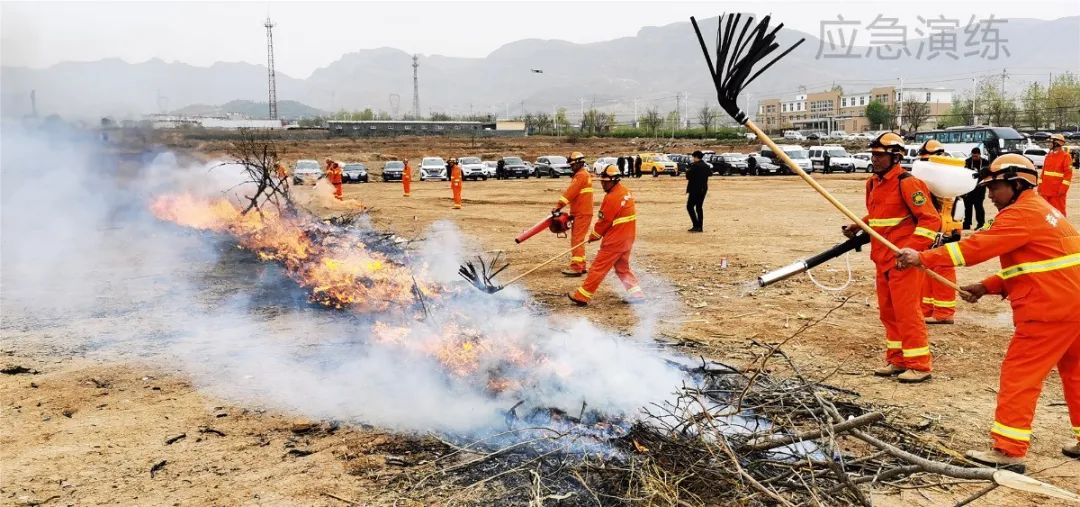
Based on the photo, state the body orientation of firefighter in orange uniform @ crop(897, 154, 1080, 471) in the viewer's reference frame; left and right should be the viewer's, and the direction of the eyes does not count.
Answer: facing to the left of the viewer

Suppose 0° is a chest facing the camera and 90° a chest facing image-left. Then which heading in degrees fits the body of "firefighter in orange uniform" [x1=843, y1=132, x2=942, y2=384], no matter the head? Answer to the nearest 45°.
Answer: approximately 45°

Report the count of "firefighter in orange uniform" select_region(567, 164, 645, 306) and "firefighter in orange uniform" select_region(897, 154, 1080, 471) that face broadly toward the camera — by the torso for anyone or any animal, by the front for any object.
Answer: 0

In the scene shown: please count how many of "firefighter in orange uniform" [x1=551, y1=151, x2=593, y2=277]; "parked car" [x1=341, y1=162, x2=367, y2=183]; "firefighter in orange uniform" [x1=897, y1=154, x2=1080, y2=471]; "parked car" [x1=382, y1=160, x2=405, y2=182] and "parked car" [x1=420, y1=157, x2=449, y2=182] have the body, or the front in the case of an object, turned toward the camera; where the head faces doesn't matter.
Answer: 3

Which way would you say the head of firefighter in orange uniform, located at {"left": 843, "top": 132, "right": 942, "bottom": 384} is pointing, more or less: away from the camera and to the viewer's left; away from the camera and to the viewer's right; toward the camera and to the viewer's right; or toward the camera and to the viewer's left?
toward the camera and to the viewer's left

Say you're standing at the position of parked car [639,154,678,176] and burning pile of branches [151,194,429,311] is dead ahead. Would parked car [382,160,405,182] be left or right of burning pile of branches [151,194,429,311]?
right

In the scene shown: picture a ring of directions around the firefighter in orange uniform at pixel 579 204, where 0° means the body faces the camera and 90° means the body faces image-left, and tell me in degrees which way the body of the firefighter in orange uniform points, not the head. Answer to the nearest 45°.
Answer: approximately 90°

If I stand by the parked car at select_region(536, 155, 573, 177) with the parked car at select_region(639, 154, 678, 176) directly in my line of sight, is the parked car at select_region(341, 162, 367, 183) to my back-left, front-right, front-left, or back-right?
back-right

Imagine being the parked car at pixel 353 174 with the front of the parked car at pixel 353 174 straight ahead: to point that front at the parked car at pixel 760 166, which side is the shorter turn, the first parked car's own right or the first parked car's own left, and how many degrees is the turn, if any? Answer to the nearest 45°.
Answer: approximately 90° to the first parked car's own left

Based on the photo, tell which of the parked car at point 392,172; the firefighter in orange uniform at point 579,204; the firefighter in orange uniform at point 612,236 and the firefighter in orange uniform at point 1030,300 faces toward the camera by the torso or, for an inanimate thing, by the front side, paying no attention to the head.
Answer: the parked car
